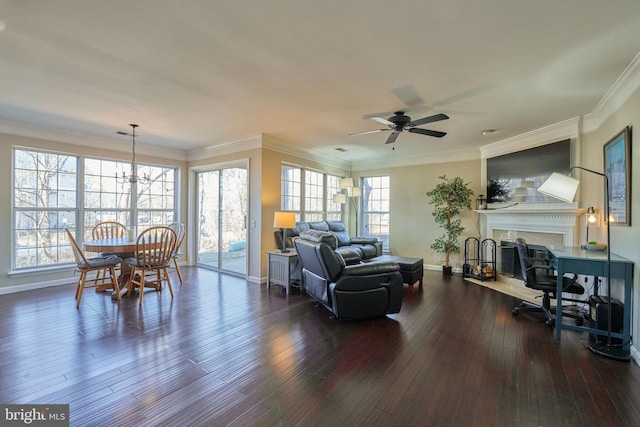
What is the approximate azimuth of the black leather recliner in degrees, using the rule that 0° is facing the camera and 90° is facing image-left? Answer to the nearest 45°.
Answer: approximately 225°

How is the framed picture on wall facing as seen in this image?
to the viewer's left

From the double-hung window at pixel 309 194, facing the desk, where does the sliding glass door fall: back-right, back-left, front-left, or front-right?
back-right

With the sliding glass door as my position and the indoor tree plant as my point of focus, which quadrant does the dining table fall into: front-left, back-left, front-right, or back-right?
back-right

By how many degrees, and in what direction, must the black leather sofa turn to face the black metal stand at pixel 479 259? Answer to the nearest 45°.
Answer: approximately 45° to its left

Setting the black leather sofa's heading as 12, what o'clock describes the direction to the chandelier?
The chandelier is roughly at 4 o'clock from the black leather sofa.

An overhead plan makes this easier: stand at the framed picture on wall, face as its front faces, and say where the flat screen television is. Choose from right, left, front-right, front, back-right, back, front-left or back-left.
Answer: front-right

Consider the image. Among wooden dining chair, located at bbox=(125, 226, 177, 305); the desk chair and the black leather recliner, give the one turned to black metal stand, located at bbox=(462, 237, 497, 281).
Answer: the black leather recliner

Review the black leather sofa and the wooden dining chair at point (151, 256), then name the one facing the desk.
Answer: the black leather sofa

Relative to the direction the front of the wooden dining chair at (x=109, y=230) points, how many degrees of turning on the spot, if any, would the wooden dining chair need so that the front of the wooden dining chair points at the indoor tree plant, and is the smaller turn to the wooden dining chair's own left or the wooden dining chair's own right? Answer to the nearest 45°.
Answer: approximately 45° to the wooden dining chair's own left

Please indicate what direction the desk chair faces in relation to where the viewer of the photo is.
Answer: facing to the right of the viewer

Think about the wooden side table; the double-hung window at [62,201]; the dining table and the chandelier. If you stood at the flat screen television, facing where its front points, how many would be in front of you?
4

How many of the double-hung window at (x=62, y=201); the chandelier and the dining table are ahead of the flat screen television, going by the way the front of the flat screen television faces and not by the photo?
3
